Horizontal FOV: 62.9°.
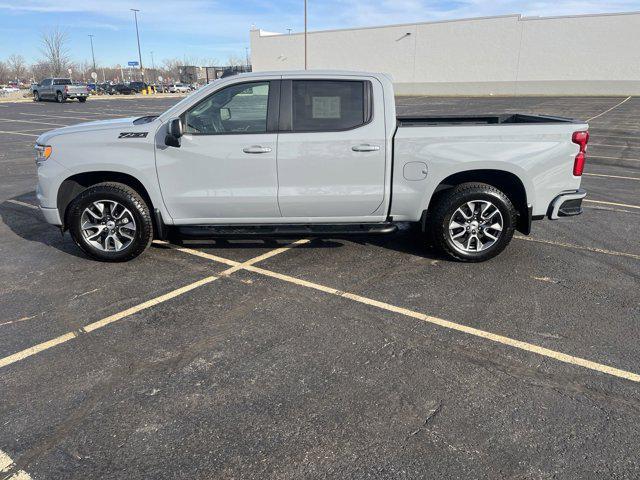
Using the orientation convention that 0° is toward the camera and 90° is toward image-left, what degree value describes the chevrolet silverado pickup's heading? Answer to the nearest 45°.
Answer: approximately 90°

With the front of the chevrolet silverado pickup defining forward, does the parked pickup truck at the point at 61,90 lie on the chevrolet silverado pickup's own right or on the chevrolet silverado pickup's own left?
on the chevrolet silverado pickup's own right
